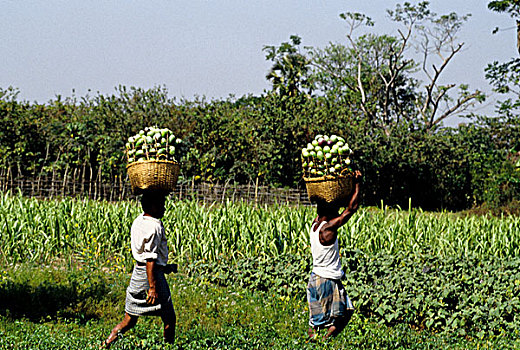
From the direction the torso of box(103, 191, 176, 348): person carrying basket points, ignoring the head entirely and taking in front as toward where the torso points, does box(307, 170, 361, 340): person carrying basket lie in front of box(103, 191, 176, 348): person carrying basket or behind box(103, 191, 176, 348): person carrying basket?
in front
